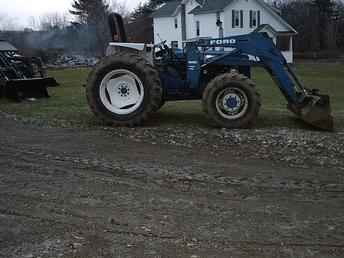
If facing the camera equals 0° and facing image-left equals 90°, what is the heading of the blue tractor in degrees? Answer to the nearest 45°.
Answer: approximately 270°
